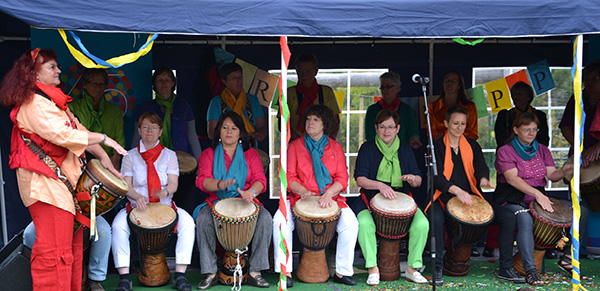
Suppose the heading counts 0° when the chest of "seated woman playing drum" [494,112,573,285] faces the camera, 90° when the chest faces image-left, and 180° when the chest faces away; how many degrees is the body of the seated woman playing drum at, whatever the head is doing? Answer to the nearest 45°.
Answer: approximately 315°

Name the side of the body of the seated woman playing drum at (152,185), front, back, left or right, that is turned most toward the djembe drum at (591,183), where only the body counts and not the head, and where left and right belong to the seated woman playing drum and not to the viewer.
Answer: left

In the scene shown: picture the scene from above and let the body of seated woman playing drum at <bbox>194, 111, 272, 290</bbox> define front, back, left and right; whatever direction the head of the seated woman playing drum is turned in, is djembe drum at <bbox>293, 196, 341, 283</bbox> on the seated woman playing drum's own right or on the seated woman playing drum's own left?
on the seated woman playing drum's own left

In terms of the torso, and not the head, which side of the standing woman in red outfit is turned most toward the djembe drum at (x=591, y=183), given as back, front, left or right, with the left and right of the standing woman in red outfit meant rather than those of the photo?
front

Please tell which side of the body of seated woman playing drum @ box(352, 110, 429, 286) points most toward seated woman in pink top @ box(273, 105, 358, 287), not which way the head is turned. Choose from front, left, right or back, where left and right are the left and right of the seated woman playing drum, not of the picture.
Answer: right

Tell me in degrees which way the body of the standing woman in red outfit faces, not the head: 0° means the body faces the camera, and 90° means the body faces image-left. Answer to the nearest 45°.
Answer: approximately 270°

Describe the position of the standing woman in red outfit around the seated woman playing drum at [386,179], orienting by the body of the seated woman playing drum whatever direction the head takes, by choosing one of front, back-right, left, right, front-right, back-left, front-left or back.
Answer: front-right

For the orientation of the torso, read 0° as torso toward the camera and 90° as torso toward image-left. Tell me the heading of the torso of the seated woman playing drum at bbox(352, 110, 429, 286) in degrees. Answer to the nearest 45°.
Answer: approximately 0°

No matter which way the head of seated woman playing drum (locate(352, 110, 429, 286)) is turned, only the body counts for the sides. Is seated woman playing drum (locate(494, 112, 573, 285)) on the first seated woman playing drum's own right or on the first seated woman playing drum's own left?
on the first seated woman playing drum's own left

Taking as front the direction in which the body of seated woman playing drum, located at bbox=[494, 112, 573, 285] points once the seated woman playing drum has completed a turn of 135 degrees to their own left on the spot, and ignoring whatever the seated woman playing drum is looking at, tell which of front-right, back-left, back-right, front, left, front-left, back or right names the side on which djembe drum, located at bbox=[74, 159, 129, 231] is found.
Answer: back-left

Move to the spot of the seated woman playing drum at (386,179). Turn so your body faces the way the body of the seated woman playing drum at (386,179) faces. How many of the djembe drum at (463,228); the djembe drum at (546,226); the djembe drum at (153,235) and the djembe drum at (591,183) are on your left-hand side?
3
